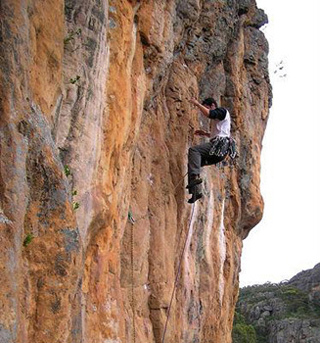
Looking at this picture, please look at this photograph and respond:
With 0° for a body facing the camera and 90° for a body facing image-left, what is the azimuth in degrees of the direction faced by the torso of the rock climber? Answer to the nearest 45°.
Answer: approximately 90°

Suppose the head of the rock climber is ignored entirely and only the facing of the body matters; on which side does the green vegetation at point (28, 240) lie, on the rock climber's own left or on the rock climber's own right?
on the rock climber's own left
